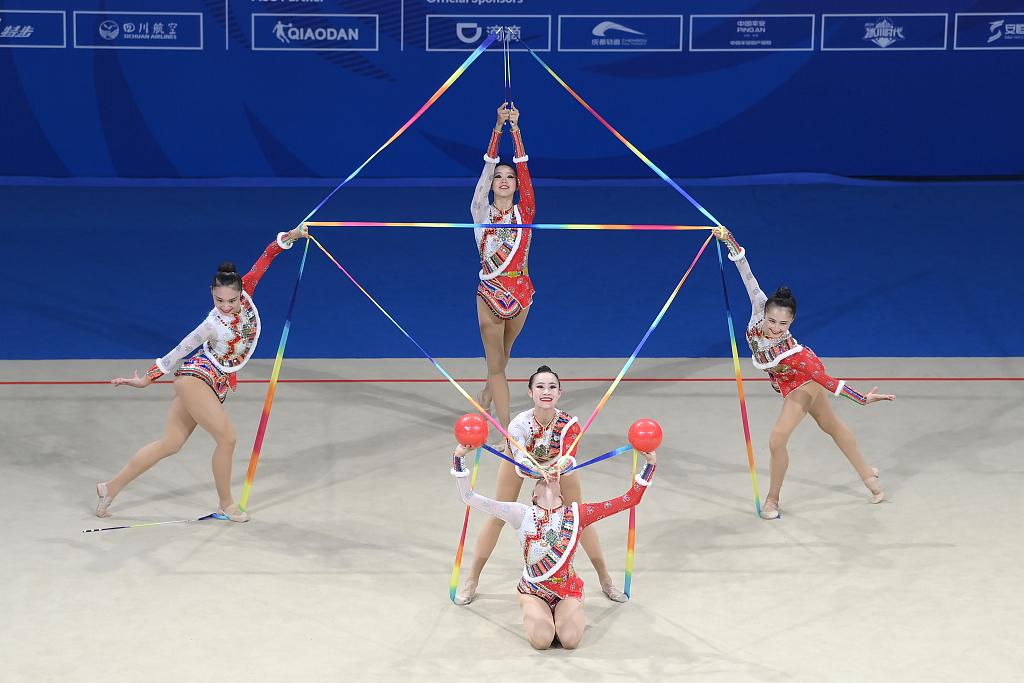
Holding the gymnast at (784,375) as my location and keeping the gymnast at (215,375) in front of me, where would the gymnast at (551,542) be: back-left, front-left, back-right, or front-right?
front-left

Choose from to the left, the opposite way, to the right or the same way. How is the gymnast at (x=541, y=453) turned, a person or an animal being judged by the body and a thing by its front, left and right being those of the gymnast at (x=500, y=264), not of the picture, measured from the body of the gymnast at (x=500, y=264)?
the same way

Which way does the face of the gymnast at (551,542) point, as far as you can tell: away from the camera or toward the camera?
toward the camera

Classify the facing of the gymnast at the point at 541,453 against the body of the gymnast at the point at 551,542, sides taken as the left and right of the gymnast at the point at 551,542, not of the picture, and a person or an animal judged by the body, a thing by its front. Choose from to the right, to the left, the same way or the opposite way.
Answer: the same way

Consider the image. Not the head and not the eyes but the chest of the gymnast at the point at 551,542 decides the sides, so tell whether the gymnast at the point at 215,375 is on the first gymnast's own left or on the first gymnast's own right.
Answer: on the first gymnast's own right

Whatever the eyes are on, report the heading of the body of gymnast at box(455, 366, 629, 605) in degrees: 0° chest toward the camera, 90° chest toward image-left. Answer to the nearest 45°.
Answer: approximately 0°

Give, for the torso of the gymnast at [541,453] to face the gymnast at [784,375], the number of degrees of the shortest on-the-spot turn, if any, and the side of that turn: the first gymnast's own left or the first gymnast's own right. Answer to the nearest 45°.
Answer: approximately 135° to the first gymnast's own left

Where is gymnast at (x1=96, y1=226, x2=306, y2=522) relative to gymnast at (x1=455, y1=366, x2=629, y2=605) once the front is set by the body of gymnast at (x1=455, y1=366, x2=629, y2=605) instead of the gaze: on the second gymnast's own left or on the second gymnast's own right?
on the second gymnast's own right

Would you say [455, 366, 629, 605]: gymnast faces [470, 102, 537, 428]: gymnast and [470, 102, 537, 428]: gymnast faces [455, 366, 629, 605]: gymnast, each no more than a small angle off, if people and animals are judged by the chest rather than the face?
no

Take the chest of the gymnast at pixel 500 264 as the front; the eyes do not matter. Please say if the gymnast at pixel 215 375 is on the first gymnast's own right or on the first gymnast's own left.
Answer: on the first gymnast's own right

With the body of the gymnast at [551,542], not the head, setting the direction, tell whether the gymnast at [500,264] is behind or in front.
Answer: behind

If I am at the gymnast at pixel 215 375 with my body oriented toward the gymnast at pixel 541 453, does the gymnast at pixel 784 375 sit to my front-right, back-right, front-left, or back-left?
front-left

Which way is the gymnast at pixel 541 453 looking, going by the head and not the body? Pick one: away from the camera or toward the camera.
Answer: toward the camera

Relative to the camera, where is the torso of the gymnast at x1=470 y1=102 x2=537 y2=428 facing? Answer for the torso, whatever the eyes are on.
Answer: toward the camera

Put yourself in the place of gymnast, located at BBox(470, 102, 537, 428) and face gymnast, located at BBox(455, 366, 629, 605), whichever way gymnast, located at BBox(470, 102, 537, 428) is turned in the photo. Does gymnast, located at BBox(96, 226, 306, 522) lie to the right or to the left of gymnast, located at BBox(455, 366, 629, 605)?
right

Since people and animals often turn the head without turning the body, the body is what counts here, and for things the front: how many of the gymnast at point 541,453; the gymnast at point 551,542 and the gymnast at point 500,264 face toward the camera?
3

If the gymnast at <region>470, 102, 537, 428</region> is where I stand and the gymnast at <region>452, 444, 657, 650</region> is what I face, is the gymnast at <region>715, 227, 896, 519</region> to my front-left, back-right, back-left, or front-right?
front-left
